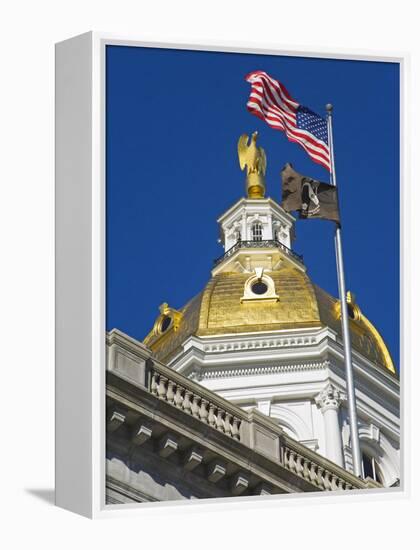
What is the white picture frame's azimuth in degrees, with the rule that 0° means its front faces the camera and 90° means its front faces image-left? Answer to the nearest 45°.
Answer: approximately 315°
